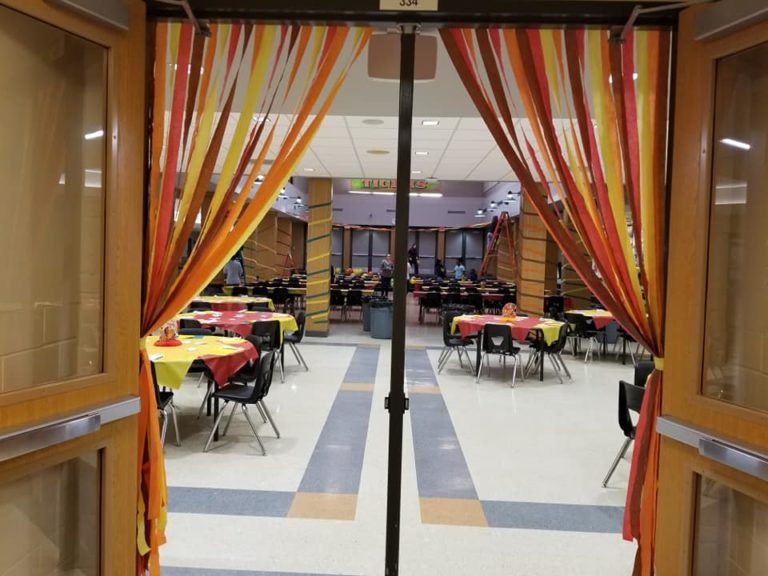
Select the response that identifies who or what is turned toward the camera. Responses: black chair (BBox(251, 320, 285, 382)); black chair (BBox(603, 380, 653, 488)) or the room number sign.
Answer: the room number sign

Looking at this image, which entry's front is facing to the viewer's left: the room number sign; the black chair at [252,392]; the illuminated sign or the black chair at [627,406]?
the black chair at [252,392]

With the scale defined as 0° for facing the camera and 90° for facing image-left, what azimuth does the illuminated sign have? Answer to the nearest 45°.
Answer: approximately 0°

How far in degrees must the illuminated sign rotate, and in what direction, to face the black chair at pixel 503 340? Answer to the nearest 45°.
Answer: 0° — it already faces it

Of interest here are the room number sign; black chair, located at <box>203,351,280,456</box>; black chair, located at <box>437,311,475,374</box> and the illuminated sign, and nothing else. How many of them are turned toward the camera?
2

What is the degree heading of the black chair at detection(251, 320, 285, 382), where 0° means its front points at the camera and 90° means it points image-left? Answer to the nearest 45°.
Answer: approximately 135°

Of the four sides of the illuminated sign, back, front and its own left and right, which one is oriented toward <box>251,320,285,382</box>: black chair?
front

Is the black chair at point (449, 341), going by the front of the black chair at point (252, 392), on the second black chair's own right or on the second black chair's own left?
on the second black chair's own right
